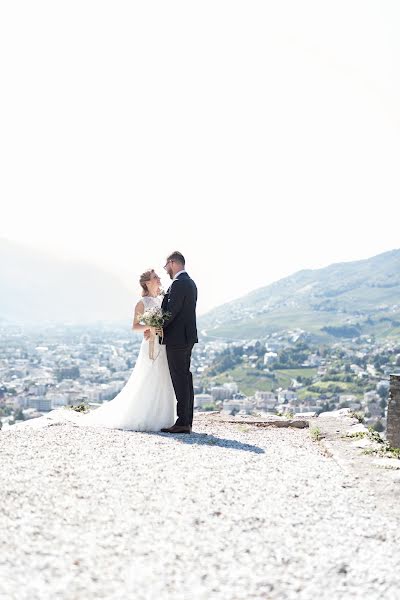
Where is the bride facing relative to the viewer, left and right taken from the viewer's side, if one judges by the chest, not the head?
facing to the right of the viewer

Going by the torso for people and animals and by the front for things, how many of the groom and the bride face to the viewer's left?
1

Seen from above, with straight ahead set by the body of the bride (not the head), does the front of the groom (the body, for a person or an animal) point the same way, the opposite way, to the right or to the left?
the opposite way

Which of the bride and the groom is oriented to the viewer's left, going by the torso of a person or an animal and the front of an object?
the groom

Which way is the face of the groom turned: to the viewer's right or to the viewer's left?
to the viewer's left

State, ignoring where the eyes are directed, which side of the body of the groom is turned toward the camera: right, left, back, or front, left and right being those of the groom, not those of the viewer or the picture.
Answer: left
